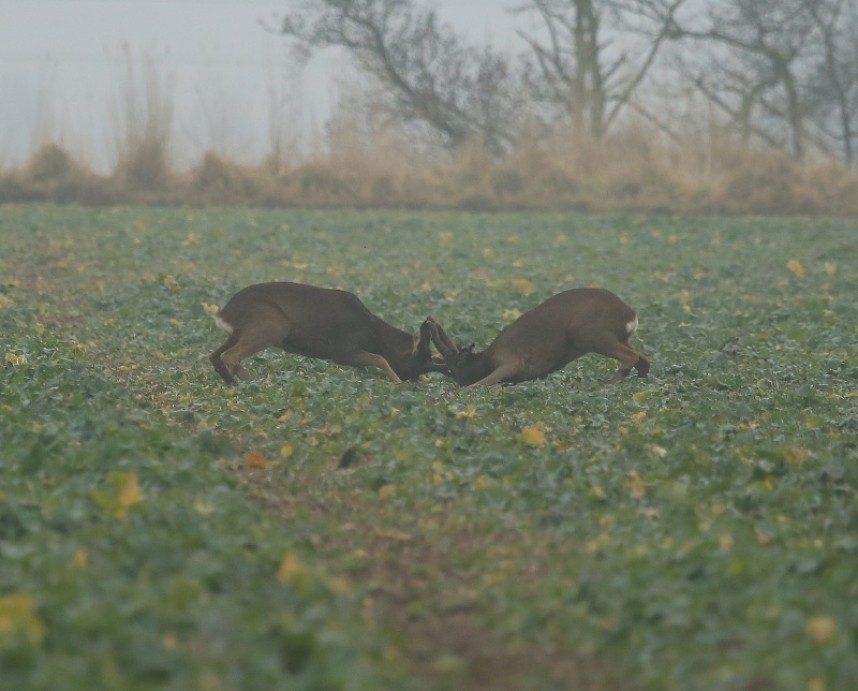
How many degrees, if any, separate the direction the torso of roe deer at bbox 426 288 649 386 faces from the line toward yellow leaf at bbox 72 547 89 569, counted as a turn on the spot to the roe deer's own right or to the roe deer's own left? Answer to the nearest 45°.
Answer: approximately 90° to the roe deer's own left

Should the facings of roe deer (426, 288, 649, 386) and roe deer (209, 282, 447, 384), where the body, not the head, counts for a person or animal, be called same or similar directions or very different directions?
very different directions

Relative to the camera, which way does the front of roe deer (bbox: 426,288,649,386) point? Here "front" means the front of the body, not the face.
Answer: to the viewer's left

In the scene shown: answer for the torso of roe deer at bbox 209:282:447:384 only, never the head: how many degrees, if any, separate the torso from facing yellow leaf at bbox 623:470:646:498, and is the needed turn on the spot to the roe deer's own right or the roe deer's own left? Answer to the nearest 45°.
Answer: approximately 90° to the roe deer's own right

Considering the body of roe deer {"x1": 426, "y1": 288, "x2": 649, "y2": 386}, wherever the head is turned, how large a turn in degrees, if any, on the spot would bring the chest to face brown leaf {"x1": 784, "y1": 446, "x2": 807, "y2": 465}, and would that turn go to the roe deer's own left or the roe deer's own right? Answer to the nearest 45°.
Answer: approximately 90° to the roe deer's own left

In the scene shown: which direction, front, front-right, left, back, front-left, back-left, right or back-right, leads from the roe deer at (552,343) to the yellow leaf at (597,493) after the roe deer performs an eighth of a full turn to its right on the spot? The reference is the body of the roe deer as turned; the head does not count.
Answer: back-left

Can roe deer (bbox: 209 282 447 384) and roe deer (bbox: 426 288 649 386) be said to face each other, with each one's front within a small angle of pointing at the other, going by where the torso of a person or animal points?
yes

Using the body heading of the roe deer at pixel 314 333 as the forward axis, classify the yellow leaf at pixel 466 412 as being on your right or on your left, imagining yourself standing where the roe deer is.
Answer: on your right

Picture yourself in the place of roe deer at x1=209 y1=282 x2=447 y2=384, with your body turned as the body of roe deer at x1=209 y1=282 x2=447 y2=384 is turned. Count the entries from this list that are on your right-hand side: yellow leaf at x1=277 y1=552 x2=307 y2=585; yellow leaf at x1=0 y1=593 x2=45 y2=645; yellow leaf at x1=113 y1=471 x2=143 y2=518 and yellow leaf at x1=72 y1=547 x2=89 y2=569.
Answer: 4

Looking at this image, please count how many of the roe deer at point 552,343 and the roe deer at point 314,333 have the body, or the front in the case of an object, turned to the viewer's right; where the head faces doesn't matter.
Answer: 1

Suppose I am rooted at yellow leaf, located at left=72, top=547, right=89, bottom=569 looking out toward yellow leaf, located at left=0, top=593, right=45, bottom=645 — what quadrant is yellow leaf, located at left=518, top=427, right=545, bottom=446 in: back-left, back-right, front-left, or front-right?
back-left

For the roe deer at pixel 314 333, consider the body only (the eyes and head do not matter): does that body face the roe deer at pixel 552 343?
yes

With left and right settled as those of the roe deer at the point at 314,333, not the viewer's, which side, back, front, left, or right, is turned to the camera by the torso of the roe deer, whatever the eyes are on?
right

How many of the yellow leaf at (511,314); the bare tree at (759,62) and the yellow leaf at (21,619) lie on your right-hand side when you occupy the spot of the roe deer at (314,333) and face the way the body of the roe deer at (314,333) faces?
1

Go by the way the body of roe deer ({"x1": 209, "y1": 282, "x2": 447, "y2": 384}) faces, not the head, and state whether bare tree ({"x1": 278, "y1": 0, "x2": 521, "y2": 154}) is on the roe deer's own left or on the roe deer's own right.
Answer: on the roe deer's own left
